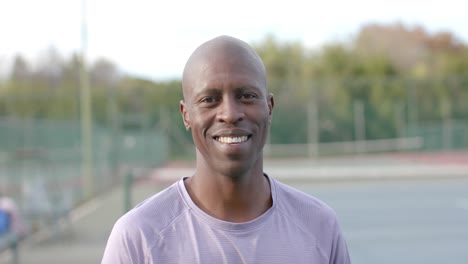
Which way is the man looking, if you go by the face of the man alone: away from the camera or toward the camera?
toward the camera

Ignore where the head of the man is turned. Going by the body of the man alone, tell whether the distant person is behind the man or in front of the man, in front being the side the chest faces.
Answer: behind

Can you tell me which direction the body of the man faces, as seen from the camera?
toward the camera
